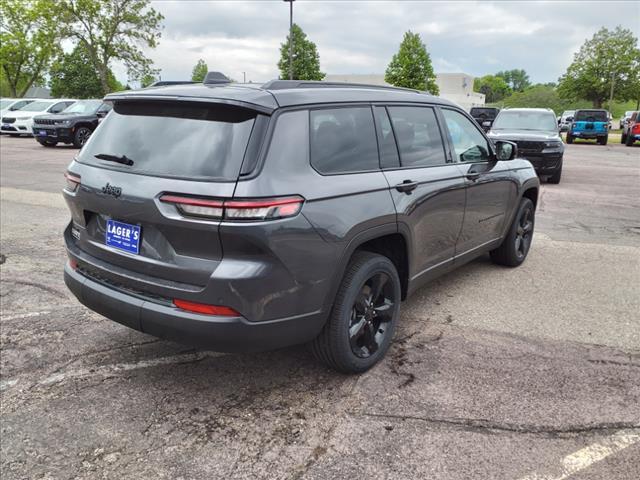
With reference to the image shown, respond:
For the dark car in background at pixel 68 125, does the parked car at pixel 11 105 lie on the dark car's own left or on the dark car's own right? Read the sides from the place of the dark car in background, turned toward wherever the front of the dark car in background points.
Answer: on the dark car's own right

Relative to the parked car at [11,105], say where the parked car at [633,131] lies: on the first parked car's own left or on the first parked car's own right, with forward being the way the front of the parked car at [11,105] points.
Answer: on the first parked car's own left

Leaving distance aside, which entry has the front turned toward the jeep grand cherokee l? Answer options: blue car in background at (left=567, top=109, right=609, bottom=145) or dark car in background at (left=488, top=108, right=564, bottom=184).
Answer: dark car in background at (left=488, top=108, right=564, bottom=184)

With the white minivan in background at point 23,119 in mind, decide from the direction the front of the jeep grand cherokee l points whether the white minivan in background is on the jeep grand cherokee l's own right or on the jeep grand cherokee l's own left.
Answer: on the jeep grand cherokee l's own left

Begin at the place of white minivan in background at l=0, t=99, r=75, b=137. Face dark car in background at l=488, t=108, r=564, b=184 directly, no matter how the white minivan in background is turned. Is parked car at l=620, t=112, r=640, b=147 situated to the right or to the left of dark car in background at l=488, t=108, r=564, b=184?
left

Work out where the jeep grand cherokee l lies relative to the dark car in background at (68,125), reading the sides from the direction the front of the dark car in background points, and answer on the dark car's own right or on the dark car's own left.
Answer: on the dark car's own left
